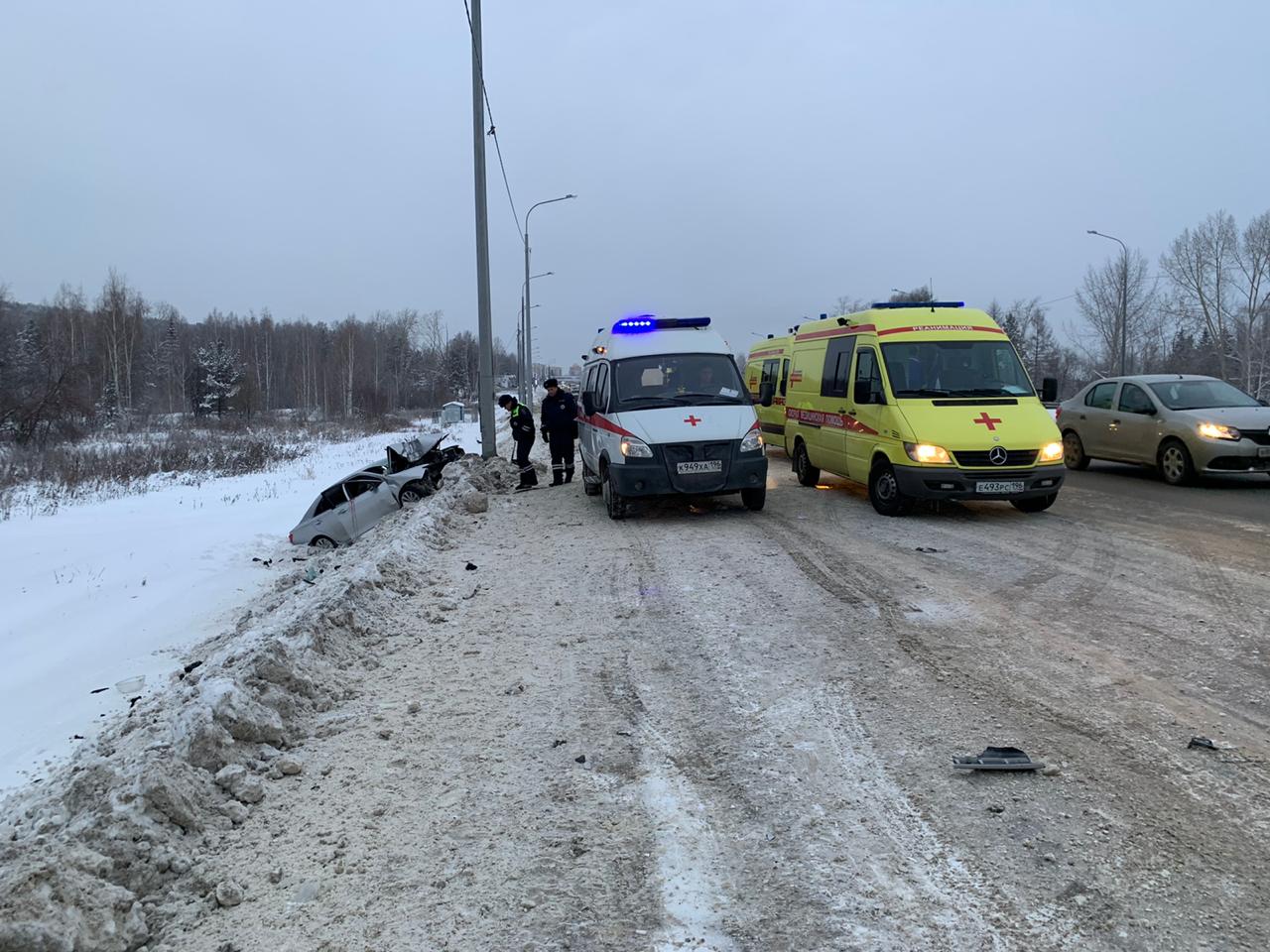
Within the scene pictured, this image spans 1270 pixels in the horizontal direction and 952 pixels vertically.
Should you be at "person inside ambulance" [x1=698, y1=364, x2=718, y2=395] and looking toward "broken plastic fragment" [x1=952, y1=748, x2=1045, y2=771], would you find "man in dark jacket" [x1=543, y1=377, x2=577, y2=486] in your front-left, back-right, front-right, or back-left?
back-right

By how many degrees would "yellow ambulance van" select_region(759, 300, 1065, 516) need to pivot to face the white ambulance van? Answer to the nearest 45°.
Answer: approximately 135° to its right

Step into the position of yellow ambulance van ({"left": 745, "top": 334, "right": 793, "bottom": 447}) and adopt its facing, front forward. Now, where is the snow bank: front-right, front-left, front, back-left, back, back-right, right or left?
front-right

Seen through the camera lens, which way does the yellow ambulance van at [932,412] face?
facing the viewer and to the right of the viewer

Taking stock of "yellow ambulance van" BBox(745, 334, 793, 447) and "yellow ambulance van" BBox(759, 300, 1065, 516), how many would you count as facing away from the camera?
0

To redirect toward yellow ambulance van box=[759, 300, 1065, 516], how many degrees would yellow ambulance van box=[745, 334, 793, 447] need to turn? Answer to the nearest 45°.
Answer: approximately 45° to its right

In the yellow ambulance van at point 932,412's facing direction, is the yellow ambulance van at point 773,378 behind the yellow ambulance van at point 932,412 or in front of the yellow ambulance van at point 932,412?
behind

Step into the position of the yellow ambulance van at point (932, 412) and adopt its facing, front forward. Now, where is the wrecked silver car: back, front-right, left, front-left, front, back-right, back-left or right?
back-right

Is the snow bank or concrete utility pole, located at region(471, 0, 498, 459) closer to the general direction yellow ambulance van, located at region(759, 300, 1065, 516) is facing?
the snow bank

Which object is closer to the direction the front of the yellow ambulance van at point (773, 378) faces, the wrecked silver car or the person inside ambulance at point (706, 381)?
the person inside ambulance

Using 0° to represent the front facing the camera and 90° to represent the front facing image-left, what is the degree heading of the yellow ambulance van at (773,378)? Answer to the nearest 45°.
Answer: approximately 315°

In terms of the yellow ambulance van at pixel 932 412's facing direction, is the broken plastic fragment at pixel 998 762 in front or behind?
in front

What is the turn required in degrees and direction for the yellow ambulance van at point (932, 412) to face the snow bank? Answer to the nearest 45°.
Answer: approximately 45° to its right

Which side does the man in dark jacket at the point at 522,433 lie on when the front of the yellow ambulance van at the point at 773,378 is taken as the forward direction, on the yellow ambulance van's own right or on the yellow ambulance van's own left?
on the yellow ambulance van's own right
